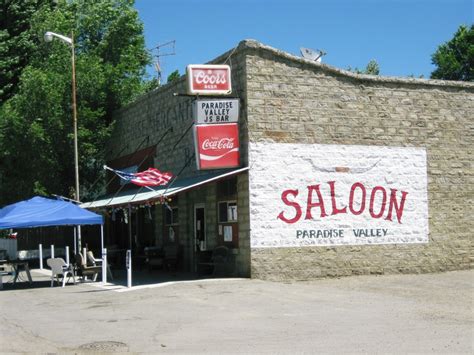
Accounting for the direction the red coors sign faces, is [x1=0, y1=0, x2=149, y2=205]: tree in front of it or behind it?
behind

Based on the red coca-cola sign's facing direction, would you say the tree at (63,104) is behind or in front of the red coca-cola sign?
behind

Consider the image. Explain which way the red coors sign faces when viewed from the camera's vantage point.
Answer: facing the viewer

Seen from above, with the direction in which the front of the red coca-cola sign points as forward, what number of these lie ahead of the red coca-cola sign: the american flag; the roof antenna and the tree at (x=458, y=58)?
0

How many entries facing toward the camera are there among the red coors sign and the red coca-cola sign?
2

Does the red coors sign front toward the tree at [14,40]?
no

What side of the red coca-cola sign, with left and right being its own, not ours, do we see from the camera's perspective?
front

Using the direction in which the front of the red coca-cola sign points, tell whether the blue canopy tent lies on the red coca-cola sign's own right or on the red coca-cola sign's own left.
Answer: on the red coca-cola sign's own right

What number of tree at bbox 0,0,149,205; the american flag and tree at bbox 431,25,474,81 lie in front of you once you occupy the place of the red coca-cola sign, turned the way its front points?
0

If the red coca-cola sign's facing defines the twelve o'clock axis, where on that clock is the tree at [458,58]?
The tree is roughly at 7 o'clock from the red coca-cola sign.

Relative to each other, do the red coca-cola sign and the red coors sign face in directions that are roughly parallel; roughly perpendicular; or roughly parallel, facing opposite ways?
roughly parallel

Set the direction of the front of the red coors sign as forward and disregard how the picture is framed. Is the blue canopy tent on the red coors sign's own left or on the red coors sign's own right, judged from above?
on the red coors sign's own right
